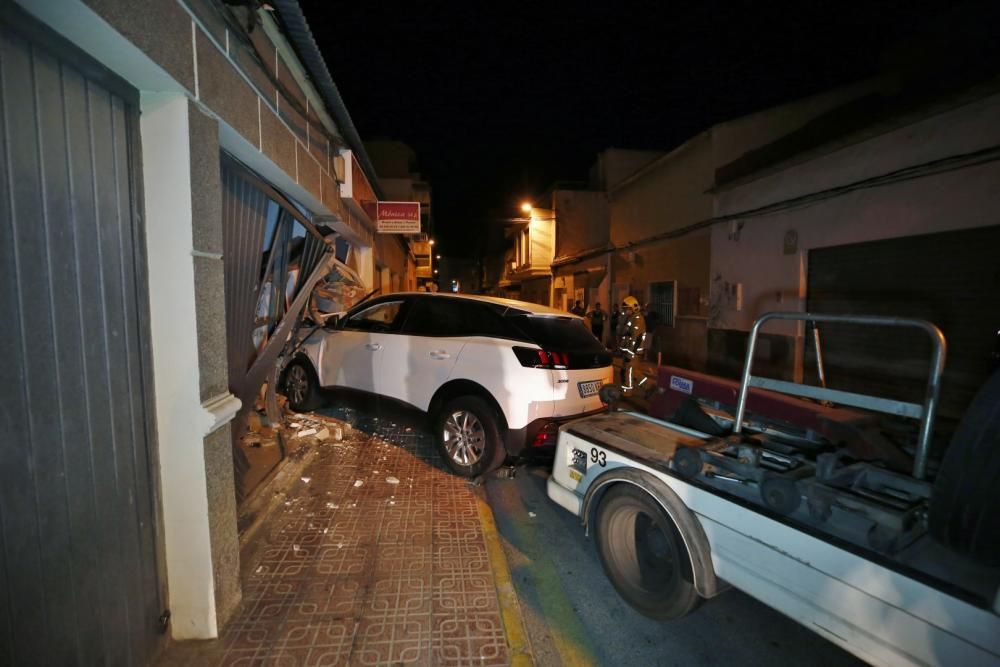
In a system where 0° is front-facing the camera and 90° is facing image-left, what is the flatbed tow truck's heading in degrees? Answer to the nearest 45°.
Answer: approximately 315°

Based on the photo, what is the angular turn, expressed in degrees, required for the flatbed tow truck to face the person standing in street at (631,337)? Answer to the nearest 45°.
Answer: approximately 180°

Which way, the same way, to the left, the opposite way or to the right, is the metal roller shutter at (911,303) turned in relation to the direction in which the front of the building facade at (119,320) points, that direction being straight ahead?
the opposite way

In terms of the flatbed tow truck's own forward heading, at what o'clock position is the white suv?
The white suv is roughly at 5 o'clock from the flatbed tow truck.

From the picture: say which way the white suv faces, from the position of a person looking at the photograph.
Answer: facing away from the viewer and to the left of the viewer

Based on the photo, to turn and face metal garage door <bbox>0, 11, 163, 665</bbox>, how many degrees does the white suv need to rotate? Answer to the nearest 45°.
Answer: approximately 90° to its left

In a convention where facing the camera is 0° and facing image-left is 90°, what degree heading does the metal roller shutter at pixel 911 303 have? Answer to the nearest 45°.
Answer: approximately 45°

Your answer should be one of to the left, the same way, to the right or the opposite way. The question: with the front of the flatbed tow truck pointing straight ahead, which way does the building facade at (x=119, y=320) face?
to the left

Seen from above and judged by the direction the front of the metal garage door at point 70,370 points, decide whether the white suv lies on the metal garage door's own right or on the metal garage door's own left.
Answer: on the metal garage door's own left

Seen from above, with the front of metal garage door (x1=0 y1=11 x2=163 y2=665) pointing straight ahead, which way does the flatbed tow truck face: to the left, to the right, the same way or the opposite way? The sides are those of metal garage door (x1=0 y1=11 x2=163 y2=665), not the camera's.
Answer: to the right

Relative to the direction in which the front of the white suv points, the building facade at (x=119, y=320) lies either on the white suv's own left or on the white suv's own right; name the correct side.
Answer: on the white suv's own left

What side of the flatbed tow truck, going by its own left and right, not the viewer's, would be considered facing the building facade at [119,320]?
right
